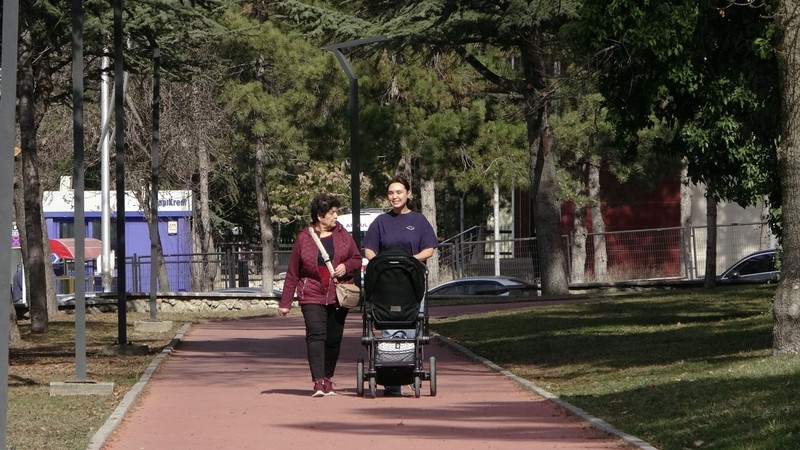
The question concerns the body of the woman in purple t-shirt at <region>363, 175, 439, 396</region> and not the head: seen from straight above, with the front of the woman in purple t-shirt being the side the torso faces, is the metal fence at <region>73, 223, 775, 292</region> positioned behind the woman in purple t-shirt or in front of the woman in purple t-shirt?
behind

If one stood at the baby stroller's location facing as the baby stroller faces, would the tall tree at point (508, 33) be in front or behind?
behind

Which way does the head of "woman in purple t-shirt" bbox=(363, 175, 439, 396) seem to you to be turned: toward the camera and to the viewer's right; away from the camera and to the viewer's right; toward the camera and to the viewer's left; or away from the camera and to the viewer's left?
toward the camera and to the viewer's left

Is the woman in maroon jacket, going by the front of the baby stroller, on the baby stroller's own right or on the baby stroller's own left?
on the baby stroller's own right

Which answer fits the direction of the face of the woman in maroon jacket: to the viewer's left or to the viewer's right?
to the viewer's right

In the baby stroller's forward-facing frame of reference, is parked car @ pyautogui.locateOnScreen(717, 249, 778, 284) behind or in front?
behind

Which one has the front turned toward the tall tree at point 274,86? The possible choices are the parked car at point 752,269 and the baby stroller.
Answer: the parked car

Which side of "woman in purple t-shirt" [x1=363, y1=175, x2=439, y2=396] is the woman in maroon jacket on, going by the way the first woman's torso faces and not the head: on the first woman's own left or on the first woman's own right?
on the first woman's own right

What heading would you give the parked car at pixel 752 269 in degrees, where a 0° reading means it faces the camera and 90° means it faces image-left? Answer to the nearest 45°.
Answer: approximately 90°

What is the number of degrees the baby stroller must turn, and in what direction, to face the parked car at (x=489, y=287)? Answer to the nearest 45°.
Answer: approximately 180°

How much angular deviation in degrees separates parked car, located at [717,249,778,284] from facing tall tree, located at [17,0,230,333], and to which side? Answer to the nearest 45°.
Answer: approximately 45° to its left

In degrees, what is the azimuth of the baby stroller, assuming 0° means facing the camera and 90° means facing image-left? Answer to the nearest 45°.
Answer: approximately 0°

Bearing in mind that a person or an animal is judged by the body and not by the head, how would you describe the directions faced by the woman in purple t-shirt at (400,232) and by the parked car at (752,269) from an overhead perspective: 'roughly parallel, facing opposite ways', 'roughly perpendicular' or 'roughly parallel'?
roughly perpendicular
